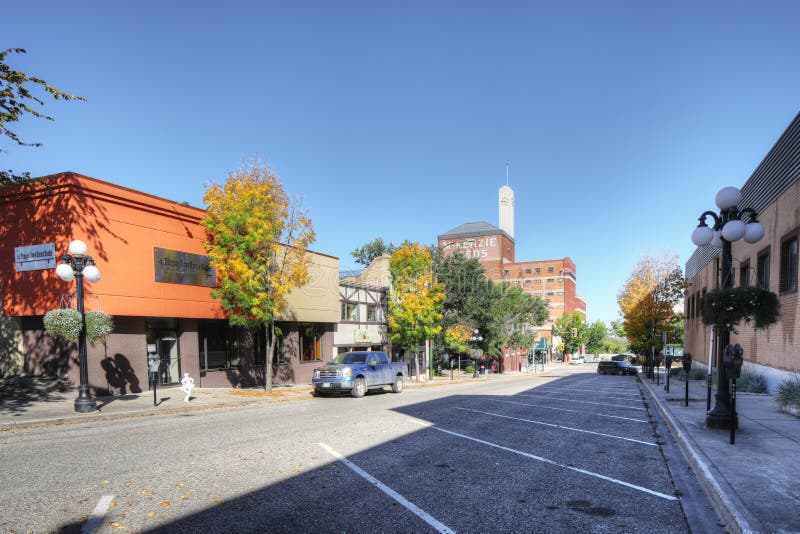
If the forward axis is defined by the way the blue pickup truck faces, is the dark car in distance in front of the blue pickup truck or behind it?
behind

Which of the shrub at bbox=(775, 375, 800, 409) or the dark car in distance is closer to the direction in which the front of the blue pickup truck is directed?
the shrub

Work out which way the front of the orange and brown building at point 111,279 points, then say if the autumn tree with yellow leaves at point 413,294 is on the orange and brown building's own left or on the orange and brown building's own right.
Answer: on the orange and brown building's own left

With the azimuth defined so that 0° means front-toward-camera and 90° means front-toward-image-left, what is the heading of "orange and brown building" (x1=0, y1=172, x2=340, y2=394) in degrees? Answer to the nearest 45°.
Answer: approximately 315°

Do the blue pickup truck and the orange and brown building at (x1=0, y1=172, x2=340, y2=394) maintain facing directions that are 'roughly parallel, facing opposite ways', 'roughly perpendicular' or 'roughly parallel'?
roughly perpendicular
